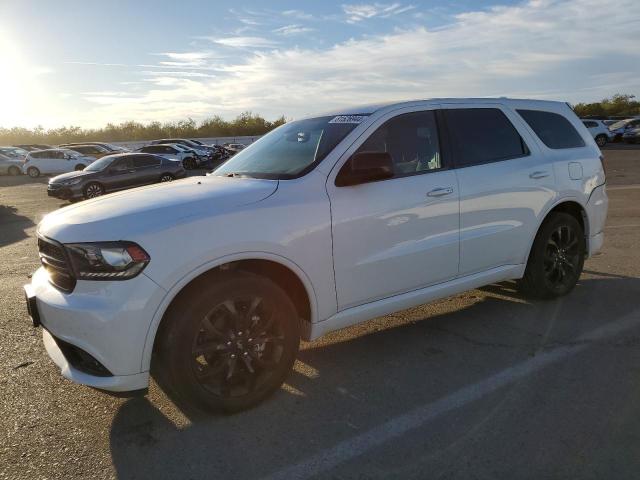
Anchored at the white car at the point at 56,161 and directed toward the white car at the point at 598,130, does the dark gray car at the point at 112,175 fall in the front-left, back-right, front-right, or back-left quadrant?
front-right

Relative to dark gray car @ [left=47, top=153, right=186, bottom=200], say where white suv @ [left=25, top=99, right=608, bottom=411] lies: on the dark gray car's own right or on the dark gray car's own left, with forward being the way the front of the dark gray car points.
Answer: on the dark gray car's own left

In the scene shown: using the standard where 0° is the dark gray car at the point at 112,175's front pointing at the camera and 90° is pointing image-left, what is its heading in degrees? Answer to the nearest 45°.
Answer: approximately 45°

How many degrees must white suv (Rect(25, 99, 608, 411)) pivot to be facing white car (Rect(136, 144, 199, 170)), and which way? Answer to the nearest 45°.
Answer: approximately 135° to its right

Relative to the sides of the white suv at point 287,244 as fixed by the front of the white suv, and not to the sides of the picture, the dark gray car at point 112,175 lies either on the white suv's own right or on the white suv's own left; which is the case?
on the white suv's own right

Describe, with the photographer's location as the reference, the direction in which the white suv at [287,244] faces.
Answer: facing the viewer and to the left of the viewer
